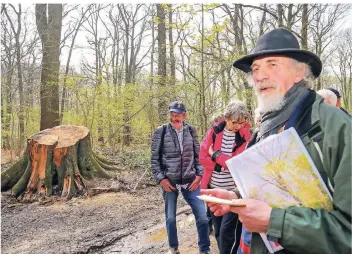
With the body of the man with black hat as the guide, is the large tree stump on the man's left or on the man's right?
on the man's right

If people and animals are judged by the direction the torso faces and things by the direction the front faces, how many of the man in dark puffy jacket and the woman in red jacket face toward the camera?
2

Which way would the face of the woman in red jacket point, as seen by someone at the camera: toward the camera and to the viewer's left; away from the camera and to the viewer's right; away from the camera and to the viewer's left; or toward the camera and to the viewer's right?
toward the camera and to the viewer's right

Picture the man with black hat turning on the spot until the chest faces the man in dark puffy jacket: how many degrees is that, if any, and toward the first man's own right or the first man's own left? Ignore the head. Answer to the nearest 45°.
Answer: approximately 90° to the first man's own right

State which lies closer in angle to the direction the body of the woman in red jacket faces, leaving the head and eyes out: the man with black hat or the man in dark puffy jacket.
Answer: the man with black hat

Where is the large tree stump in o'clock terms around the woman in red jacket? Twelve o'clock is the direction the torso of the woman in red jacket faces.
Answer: The large tree stump is roughly at 4 o'clock from the woman in red jacket.

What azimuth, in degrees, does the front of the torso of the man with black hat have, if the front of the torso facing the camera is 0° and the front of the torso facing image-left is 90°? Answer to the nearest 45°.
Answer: approximately 45°

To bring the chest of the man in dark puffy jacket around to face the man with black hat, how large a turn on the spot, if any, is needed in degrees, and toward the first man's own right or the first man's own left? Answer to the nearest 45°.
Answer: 0° — they already face them

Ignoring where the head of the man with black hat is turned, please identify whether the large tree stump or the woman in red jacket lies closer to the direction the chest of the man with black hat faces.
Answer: the large tree stump

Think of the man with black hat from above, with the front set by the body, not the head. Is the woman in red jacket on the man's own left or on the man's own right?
on the man's own right

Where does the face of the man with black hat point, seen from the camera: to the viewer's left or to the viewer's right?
to the viewer's left

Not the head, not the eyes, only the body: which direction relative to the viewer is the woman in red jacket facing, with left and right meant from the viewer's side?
facing the viewer
